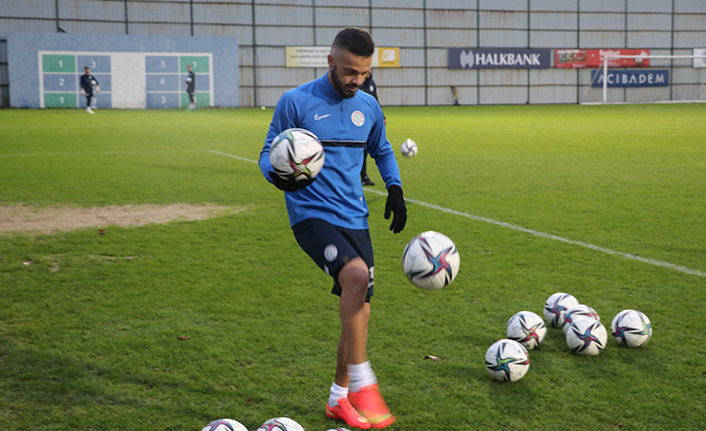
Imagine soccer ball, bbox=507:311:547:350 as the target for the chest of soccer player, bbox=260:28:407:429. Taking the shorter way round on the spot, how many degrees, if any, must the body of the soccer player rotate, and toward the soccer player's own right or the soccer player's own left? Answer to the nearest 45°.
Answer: approximately 90° to the soccer player's own left

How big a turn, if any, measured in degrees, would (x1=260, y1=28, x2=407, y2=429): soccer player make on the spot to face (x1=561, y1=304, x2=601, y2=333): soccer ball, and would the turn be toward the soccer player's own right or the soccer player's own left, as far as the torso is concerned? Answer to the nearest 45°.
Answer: approximately 90° to the soccer player's own left

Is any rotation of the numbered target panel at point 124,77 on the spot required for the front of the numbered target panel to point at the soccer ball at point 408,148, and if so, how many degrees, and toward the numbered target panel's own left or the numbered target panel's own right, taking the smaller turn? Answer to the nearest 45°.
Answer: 0° — it already faces it
